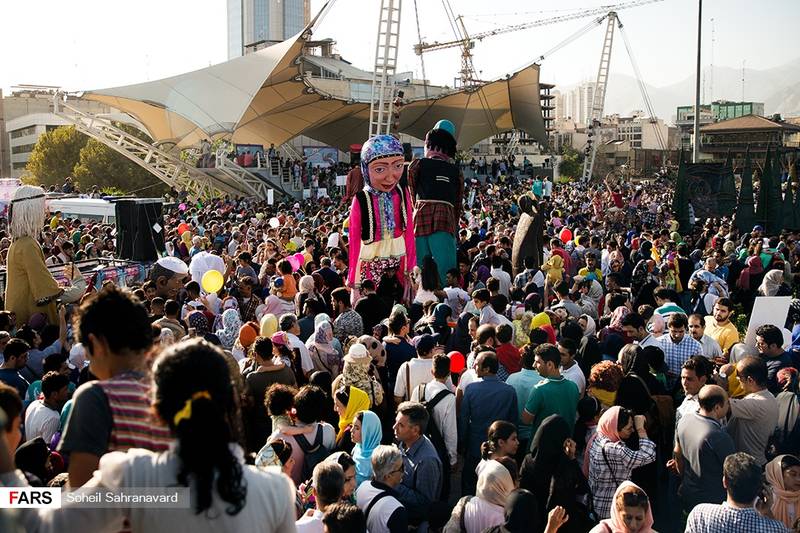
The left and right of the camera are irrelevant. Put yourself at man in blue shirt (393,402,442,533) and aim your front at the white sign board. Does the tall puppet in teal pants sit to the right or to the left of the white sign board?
left

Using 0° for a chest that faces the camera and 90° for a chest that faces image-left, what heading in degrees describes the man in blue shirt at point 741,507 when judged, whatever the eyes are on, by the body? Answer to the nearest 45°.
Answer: approximately 180°

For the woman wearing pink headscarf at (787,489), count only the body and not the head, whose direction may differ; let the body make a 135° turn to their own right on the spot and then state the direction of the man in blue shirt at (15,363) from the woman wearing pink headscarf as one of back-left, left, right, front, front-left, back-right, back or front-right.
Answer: front

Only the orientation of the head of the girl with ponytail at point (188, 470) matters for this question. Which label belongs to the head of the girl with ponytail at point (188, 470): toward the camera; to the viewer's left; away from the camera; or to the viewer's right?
away from the camera

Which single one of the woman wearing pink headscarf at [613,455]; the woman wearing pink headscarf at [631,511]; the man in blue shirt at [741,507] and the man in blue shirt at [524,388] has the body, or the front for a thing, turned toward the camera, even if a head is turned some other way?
the woman wearing pink headscarf at [631,511]

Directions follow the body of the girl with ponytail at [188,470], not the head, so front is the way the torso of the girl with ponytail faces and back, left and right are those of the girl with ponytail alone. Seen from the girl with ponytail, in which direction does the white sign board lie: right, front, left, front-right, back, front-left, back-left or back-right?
front-right

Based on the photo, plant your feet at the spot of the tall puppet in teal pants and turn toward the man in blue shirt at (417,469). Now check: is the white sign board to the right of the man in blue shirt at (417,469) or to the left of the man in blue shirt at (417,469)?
left

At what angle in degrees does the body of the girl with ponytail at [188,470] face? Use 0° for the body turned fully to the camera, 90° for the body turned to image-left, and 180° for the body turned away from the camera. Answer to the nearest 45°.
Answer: approximately 180°

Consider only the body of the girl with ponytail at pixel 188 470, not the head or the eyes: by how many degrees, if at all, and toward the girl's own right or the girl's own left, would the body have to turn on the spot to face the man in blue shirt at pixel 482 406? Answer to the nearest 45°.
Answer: approximately 45° to the girl's own right

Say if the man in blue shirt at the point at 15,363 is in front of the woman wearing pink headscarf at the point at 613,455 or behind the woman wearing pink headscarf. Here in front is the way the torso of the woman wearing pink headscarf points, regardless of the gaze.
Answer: behind

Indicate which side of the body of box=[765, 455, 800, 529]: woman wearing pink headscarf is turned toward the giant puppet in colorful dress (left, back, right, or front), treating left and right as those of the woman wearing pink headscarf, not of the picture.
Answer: back

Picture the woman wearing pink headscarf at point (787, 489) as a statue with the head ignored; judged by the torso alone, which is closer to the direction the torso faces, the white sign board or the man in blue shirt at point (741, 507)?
the man in blue shirt
